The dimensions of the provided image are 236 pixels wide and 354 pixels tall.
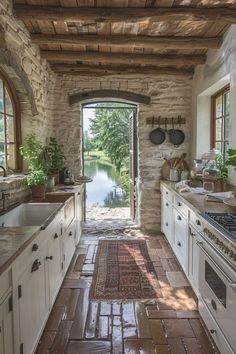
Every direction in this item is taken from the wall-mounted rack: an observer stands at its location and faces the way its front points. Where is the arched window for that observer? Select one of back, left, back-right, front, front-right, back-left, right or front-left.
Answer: front-right

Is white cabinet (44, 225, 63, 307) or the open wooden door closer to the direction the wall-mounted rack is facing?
the white cabinet

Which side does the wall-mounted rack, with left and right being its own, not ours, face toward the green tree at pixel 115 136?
back

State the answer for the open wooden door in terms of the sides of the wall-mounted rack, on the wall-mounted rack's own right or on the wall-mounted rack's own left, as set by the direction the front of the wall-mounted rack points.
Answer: on the wall-mounted rack's own right

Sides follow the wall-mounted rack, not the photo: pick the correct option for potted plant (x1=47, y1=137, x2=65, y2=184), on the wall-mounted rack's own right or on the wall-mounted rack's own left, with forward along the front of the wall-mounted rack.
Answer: on the wall-mounted rack's own right

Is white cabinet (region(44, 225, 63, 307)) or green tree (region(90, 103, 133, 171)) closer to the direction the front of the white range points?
the white cabinet

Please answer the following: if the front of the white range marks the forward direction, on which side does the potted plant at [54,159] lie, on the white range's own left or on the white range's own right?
on the white range's own right

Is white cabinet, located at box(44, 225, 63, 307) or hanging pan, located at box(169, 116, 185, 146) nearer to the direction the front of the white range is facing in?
the white cabinet

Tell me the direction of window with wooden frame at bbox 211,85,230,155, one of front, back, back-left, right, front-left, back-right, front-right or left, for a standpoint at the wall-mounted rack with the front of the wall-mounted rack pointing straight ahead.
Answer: front-left

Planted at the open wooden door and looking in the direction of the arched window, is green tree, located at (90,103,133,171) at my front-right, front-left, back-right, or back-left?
back-right

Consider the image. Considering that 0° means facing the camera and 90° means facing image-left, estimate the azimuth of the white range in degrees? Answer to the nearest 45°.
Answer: approximately 45°

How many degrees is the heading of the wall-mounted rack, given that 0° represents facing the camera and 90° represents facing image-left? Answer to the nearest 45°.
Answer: approximately 0°
